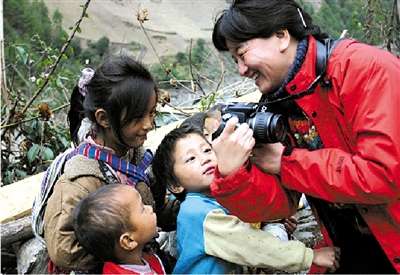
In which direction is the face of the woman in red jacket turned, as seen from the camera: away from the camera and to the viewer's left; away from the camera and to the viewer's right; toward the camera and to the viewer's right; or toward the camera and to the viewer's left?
toward the camera and to the viewer's left

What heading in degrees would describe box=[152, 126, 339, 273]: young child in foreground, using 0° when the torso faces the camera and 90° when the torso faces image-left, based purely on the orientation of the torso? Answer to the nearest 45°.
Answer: approximately 270°

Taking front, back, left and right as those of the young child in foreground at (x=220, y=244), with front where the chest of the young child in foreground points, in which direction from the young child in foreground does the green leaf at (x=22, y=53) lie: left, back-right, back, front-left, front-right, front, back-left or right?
back-left

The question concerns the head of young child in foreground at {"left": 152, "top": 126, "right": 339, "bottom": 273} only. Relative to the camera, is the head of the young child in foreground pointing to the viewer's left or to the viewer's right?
to the viewer's right
